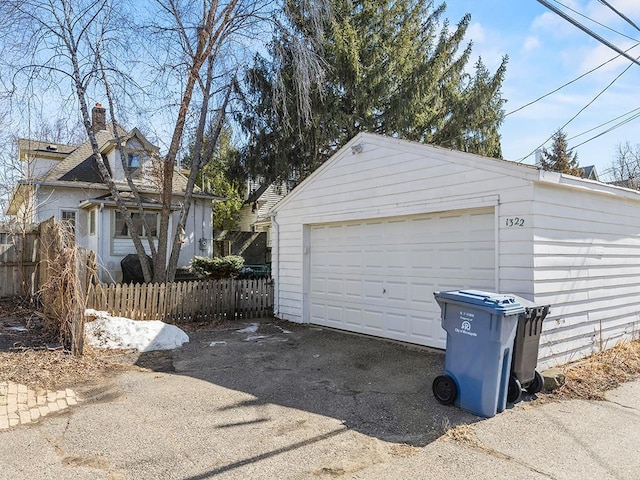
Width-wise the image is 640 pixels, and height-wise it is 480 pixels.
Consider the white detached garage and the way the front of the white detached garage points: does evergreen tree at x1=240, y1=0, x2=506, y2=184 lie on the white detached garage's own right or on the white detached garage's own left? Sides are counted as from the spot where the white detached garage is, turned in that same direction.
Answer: on the white detached garage's own right

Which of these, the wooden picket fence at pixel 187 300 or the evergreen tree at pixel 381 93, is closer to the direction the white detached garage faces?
the wooden picket fence

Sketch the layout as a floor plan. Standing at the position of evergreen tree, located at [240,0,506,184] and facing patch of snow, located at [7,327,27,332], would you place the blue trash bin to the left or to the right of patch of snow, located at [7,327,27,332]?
left

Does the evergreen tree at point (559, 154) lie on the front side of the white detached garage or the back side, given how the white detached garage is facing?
on the back side

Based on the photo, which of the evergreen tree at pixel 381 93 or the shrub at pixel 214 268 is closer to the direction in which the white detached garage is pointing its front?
the shrub

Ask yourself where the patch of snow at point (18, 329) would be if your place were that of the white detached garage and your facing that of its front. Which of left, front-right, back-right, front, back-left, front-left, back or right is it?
front-right

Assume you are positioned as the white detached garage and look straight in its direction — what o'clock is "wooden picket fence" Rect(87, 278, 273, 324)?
The wooden picket fence is roughly at 2 o'clock from the white detached garage.

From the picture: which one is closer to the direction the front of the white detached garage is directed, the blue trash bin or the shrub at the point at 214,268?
the blue trash bin

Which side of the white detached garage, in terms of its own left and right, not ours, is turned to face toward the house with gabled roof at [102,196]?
right

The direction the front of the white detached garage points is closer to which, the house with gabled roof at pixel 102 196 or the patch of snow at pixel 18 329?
the patch of snow

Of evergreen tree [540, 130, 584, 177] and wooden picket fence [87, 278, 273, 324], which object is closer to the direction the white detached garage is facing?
the wooden picket fence
